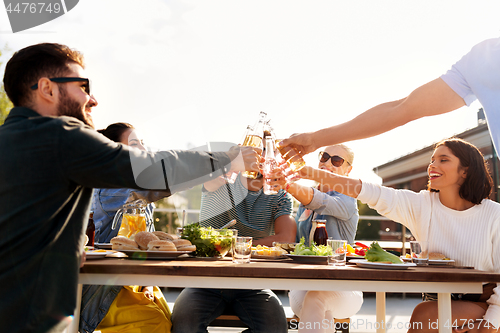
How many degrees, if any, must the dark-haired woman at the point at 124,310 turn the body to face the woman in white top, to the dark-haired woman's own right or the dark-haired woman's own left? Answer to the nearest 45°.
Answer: approximately 45° to the dark-haired woman's own left

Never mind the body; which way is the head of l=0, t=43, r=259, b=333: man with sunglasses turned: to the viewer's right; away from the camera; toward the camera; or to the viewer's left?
to the viewer's right

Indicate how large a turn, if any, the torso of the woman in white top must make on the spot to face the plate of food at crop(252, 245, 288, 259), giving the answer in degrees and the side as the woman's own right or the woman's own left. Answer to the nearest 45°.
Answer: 0° — they already face it

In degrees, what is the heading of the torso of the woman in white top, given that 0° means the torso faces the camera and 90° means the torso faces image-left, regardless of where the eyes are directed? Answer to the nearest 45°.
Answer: approximately 45°
